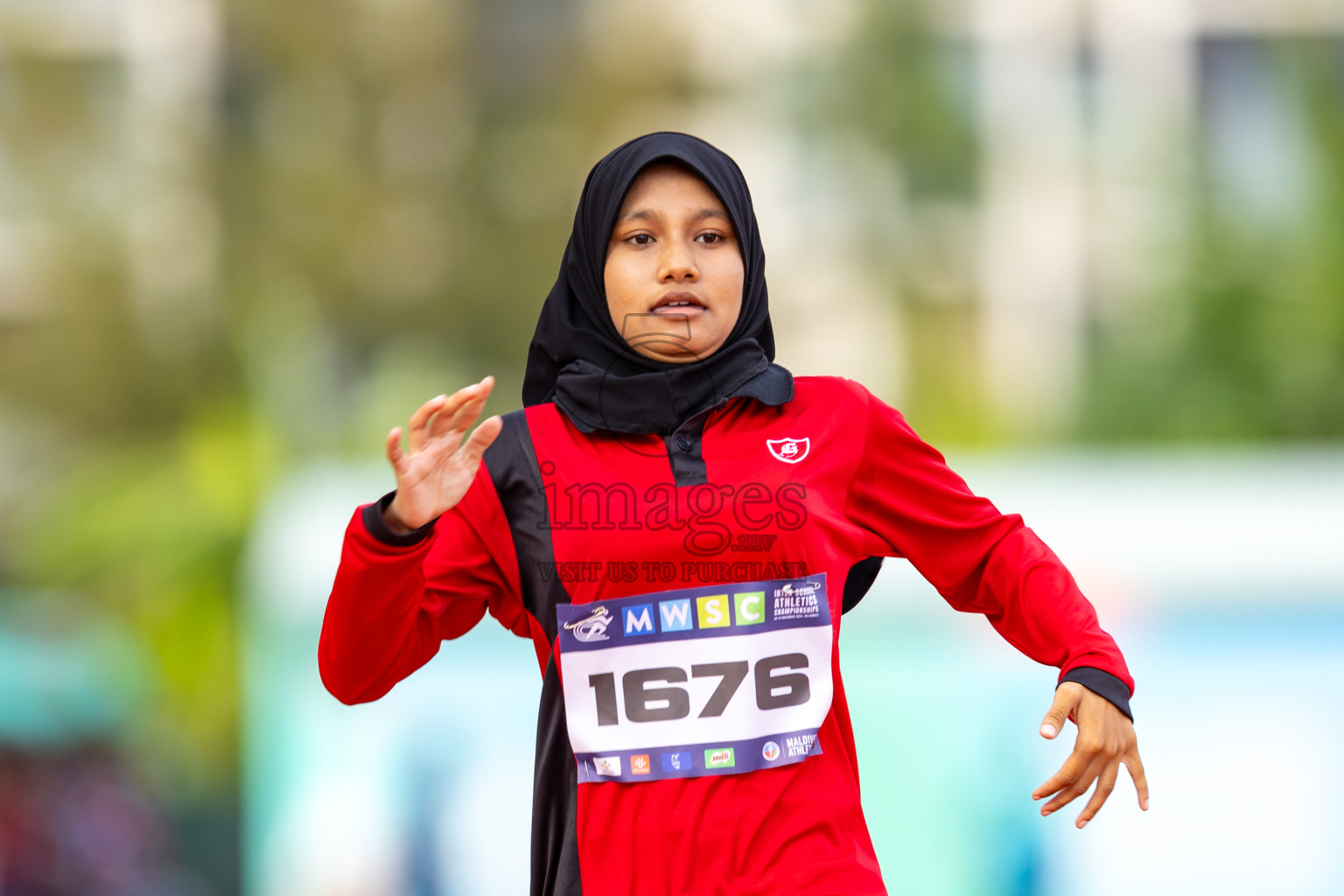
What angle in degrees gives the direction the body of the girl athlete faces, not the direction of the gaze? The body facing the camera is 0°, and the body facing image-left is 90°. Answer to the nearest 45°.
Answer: approximately 0°
